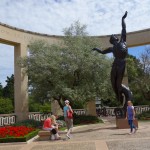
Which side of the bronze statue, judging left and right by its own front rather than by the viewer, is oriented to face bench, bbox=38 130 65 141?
front

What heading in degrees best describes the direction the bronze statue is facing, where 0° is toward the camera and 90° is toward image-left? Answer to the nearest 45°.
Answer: approximately 45°

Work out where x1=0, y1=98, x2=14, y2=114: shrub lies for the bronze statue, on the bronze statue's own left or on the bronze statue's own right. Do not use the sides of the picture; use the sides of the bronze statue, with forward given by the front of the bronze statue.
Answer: on the bronze statue's own right

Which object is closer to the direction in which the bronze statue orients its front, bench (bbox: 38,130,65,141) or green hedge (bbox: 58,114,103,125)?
the bench

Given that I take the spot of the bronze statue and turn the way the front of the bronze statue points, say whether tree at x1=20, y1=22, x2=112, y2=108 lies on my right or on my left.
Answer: on my right
